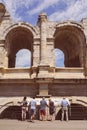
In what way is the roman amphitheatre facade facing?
toward the camera
